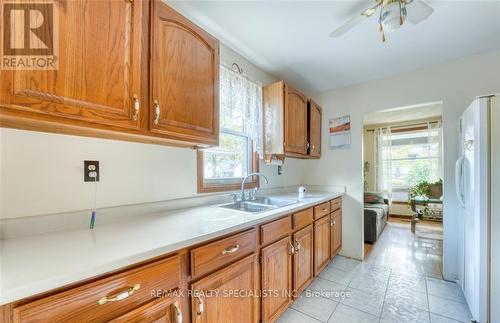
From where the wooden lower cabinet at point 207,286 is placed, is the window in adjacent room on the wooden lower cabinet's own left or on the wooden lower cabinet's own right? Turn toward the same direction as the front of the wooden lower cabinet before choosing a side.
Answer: on the wooden lower cabinet's own left

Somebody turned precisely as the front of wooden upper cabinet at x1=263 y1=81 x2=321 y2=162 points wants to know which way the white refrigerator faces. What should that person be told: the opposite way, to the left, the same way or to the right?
the opposite way

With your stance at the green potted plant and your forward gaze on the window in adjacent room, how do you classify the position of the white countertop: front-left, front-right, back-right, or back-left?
back-left

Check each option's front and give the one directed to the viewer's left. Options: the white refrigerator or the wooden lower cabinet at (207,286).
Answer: the white refrigerator

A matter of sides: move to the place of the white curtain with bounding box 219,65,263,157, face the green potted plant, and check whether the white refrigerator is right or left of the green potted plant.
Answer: right

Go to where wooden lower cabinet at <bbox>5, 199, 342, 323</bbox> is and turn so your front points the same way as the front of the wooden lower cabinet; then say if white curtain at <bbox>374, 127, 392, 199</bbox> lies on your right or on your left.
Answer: on your left

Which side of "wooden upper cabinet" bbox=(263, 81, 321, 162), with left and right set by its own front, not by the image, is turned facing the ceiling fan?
front

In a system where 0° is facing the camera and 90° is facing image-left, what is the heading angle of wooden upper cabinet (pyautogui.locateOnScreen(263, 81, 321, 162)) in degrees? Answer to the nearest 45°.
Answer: approximately 315°

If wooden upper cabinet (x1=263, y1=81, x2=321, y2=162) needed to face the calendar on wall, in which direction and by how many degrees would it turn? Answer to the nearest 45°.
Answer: approximately 90° to its left

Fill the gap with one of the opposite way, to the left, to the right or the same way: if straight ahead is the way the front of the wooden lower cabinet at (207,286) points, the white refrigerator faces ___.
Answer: the opposite way

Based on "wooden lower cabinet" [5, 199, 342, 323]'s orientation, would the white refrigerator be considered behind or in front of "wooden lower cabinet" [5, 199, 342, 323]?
in front

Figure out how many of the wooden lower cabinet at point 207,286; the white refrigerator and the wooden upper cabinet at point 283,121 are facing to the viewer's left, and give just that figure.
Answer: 1

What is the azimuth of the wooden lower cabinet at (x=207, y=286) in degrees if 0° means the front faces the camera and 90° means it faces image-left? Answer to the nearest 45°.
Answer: approximately 315°

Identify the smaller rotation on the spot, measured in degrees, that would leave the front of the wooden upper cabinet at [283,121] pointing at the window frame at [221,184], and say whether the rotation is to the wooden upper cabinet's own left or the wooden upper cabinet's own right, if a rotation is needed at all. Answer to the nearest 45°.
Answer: approximately 90° to the wooden upper cabinet's own right

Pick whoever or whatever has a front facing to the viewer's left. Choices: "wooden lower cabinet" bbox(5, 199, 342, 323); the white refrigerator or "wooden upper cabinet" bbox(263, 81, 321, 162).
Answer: the white refrigerator

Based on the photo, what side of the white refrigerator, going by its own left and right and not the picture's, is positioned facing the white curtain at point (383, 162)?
right

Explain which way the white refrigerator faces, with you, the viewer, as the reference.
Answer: facing to the left of the viewer
